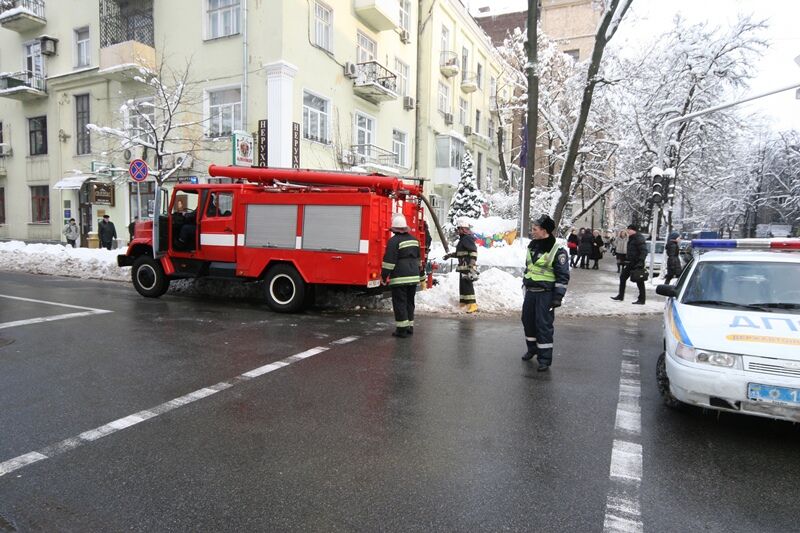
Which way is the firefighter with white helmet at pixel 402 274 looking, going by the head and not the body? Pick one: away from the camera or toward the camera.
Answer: away from the camera

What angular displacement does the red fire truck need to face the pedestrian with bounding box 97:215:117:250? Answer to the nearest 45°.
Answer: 0° — it already faces them

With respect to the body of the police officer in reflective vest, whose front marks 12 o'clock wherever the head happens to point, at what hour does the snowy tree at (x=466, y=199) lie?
The snowy tree is roughly at 4 o'clock from the police officer in reflective vest.

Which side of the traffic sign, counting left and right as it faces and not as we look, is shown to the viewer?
front

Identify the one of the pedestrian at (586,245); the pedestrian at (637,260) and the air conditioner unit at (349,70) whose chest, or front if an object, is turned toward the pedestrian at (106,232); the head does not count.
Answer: the pedestrian at (637,260)

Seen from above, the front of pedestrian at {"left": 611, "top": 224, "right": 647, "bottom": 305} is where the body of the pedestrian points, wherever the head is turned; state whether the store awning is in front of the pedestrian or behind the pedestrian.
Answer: in front

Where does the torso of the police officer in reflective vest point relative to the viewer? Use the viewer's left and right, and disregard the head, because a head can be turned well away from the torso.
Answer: facing the viewer and to the left of the viewer

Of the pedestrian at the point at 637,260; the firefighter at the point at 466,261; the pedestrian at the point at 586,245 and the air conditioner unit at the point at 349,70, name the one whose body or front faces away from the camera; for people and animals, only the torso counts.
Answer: the pedestrian at the point at 586,245

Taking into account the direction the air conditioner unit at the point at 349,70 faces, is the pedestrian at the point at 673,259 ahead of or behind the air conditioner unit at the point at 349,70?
ahead

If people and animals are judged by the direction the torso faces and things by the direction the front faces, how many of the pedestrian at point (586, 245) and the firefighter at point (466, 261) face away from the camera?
1

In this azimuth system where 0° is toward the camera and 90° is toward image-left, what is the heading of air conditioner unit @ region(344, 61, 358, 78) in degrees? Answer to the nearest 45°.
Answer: approximately 315°

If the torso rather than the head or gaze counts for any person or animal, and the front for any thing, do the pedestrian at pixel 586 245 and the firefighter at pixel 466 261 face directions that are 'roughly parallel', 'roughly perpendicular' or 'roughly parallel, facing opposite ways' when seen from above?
roughly perpendicular

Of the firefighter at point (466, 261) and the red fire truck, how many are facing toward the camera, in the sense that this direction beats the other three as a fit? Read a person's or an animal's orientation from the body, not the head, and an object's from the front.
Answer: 0

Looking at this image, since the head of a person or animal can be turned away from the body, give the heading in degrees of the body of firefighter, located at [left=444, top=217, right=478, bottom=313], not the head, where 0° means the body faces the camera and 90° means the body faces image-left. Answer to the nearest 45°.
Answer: approximately 90°

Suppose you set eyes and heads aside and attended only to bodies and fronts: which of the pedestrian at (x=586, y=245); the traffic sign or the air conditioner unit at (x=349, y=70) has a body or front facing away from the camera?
the pedestrian

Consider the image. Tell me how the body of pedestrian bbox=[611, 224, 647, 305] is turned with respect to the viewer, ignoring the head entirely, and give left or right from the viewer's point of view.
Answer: facing to the left of the viewer
